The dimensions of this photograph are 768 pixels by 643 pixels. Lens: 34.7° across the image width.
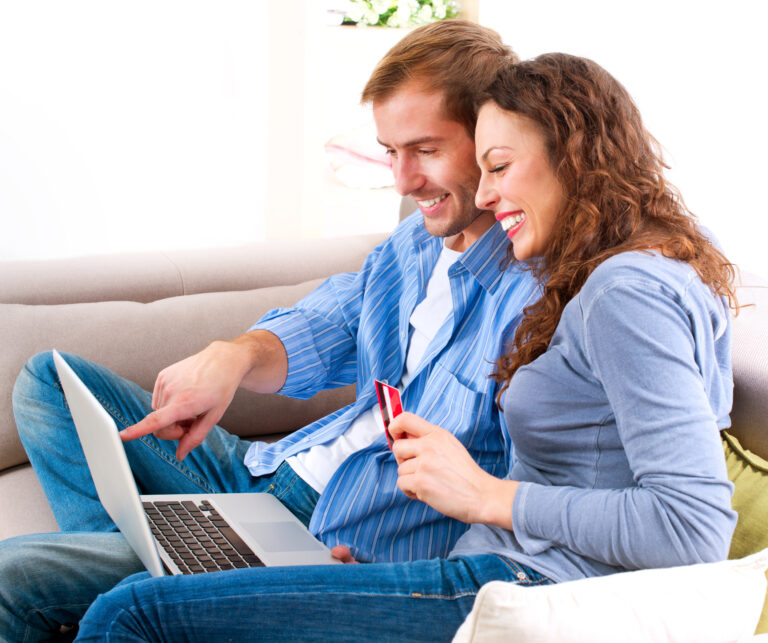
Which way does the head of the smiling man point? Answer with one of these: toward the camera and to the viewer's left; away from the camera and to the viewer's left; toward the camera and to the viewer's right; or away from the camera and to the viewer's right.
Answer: toward the camera and to the viewer's left

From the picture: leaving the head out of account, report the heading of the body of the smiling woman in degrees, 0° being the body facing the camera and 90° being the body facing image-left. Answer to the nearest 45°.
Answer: approximately 90°

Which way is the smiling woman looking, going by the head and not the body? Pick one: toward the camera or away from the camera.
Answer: toward the camera

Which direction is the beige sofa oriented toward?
toward the camera

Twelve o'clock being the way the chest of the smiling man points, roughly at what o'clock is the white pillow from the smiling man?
The white pillow is roughly at 10 o'clock from the smiling man.

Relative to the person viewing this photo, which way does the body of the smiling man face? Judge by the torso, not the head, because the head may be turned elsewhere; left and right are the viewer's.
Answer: facing the viewer and to the left of the viewer
